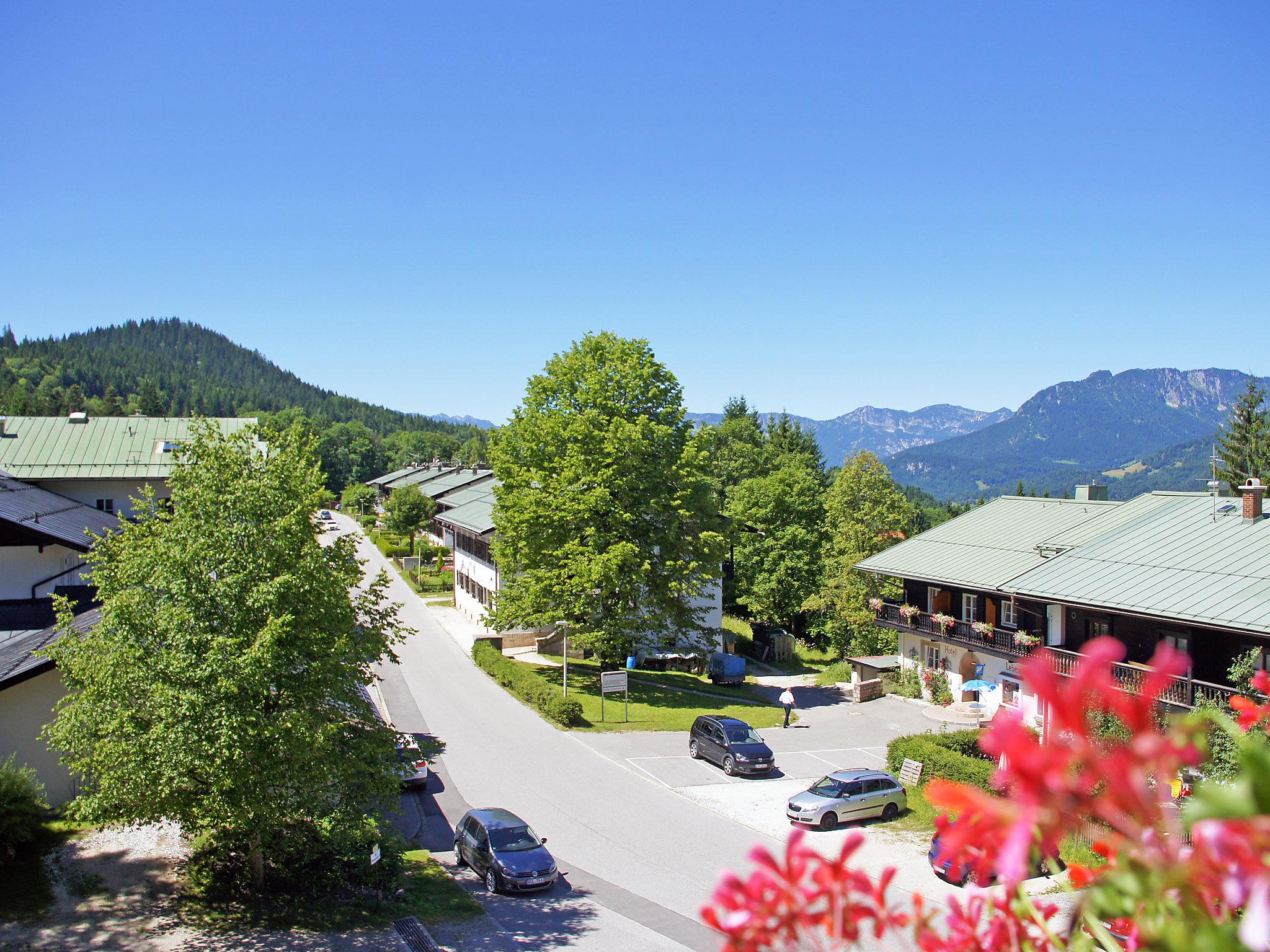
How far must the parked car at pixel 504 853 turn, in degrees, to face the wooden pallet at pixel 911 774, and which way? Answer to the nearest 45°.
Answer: approximately 90° to its left

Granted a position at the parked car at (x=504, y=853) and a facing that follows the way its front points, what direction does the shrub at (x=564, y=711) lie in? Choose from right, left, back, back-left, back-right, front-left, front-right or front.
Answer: back-left

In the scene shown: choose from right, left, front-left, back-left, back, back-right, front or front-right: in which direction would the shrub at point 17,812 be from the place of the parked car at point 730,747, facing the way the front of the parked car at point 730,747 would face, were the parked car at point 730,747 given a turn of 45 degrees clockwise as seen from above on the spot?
front-right

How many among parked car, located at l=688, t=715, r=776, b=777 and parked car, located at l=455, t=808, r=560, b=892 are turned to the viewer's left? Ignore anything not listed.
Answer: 0

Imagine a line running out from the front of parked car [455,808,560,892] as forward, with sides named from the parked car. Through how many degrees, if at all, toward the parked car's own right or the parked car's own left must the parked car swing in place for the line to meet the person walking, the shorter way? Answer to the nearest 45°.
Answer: approximately 90° to the parked car's own left

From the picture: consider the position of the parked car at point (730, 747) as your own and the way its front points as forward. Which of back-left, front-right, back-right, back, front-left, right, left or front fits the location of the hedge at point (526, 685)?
back

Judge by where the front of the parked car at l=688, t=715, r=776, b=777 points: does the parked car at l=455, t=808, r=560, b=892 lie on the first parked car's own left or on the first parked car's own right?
on the first parked car's own right

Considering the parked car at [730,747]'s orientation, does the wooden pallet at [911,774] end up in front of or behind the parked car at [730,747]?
in front

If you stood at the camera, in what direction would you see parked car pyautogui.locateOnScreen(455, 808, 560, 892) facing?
facing the viewer and to the right of the viewer

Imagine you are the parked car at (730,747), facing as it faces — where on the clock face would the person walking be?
The person walking is roughly at 8 o'clock from the parked car.
